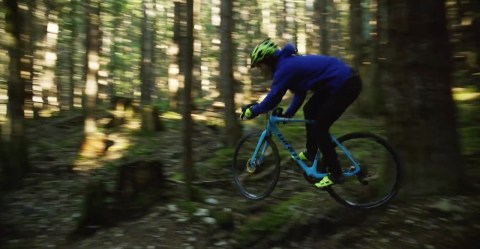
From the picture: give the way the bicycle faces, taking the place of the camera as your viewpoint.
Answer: facing to the left of the viewer

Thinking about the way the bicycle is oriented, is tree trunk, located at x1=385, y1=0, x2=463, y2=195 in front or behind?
behind

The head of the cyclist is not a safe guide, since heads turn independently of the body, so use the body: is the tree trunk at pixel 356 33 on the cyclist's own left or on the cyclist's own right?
on the cyclist's own right

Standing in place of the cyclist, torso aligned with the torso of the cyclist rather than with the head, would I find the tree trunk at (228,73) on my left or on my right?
on my right

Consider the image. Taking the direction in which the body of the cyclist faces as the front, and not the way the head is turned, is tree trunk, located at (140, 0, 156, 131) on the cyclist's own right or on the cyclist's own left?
on the cyclist's own right

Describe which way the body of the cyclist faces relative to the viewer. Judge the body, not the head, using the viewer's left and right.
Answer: facing to the left of the viewer

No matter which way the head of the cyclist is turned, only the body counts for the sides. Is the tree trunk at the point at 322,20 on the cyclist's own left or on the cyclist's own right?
on the cyclist's own right
